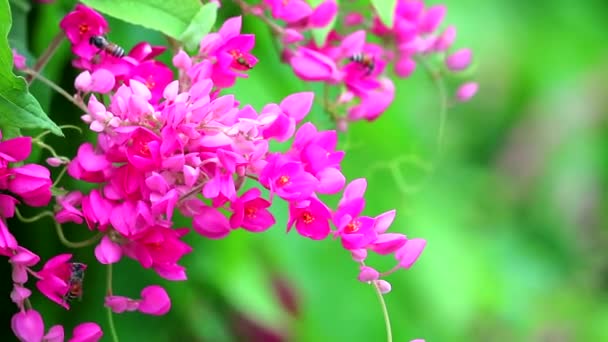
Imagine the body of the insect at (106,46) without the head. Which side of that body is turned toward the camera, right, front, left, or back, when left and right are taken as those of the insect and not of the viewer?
left
